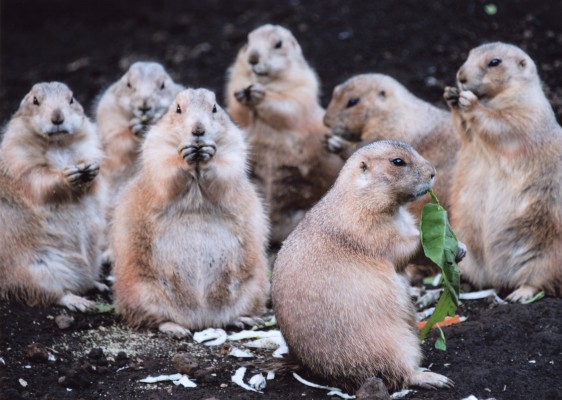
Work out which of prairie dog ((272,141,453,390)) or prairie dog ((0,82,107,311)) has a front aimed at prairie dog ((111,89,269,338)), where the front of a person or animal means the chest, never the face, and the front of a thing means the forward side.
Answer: prairie dog ((0,82,107,311))

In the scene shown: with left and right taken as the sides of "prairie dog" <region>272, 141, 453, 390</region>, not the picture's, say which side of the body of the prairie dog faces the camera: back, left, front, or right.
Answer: right

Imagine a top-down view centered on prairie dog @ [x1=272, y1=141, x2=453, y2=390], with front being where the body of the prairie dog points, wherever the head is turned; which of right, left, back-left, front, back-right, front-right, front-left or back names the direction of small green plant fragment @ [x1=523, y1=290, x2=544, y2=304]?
front-left

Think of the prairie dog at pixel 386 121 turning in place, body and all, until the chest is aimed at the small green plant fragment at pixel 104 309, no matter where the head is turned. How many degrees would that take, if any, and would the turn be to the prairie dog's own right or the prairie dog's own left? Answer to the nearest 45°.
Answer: approximately 45° to the prairie dog's own left

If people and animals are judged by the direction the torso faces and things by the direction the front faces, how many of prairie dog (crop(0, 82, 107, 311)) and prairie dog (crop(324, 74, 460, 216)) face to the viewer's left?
1

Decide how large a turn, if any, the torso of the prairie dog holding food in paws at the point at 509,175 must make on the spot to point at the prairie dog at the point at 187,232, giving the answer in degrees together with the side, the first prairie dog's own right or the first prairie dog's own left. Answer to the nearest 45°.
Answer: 0° — it already faces it

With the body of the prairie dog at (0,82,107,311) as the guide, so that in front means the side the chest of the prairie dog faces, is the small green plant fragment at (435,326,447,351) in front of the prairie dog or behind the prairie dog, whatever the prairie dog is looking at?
in front

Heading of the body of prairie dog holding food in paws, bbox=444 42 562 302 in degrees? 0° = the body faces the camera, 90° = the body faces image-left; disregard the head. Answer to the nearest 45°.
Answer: approximately 45°

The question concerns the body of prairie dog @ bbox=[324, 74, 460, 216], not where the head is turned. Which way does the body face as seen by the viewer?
to the viewer's left
